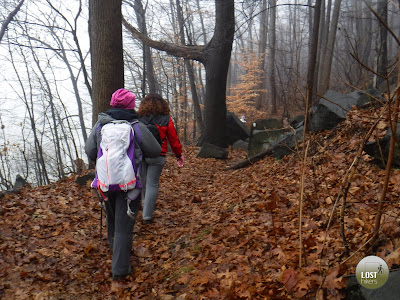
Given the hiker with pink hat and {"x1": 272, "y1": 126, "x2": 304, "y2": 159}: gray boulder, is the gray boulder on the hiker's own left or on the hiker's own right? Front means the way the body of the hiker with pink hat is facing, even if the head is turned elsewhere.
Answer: on the hiker's own right

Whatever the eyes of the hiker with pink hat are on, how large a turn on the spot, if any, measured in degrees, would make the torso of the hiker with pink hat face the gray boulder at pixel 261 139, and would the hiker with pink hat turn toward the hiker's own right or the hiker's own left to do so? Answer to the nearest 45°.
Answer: approximately 45° to the hiker's own right

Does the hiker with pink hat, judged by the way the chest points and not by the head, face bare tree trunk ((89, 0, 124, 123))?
yes

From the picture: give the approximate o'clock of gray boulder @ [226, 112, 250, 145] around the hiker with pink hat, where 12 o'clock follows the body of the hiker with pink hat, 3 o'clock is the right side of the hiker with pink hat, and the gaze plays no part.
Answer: The gray boulder is roughly at 1 o'clock from the hiker with pink hat.

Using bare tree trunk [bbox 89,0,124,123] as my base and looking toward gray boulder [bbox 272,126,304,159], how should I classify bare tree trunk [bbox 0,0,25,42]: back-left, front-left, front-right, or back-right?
back-left

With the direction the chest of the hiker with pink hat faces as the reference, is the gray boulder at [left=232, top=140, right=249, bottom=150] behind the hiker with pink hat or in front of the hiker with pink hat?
in front

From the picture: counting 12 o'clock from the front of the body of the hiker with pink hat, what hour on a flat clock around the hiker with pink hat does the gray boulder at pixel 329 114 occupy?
The gray boulder is roughly at 2 o'clock from the hiker with pink hat.

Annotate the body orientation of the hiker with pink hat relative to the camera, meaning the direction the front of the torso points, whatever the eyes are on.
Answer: away from the camera

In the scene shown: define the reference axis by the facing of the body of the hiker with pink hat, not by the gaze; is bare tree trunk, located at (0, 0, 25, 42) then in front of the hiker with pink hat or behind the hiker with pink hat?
in front

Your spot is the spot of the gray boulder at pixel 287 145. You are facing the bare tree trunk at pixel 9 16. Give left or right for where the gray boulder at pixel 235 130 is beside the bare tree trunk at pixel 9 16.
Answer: right
